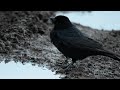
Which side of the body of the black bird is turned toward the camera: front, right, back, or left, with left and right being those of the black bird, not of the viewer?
left
